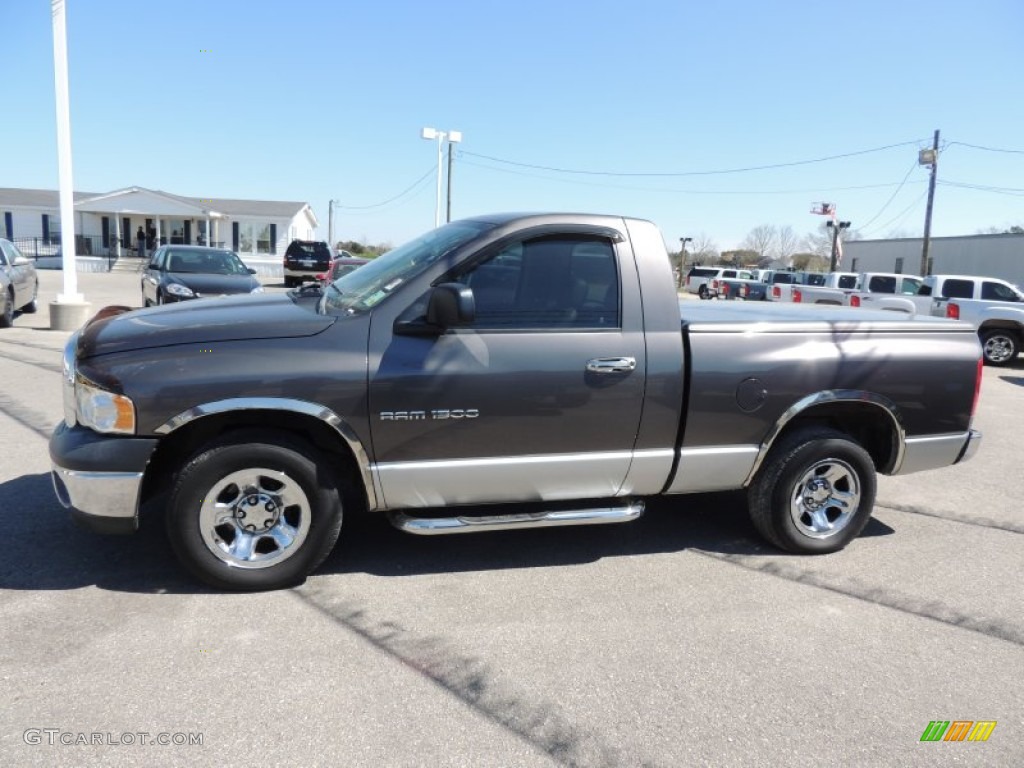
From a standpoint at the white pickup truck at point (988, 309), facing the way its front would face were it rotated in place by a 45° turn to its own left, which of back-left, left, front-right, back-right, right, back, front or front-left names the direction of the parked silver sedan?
back-left

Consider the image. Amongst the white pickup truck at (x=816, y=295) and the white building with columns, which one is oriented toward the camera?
the white building with columns

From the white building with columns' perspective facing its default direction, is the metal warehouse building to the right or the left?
on its left

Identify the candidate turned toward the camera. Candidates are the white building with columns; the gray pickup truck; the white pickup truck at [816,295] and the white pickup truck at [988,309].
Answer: the white building with columns

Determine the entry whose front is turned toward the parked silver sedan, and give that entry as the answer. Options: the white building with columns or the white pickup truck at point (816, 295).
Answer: the white building with columns

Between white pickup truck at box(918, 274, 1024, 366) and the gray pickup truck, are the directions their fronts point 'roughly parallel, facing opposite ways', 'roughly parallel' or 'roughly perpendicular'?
roughly parallel, facing opposite ways

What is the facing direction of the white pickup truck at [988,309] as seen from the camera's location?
facing away from the viewer and to the right of the viewer

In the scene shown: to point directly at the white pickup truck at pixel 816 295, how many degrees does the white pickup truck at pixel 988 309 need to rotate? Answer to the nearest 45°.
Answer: approximately 90° to its left

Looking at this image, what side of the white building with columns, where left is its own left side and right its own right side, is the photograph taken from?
front

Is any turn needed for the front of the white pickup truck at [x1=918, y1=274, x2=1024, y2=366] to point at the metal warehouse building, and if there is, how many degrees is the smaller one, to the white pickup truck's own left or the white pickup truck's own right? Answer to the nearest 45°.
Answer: approximately 45° to the white pickup truck's own left

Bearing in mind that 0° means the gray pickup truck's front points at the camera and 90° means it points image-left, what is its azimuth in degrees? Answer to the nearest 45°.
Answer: approximately 90°

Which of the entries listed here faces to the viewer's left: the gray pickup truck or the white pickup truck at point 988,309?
the gray pickup truck

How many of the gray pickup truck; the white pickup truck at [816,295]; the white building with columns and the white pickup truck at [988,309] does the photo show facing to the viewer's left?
1
